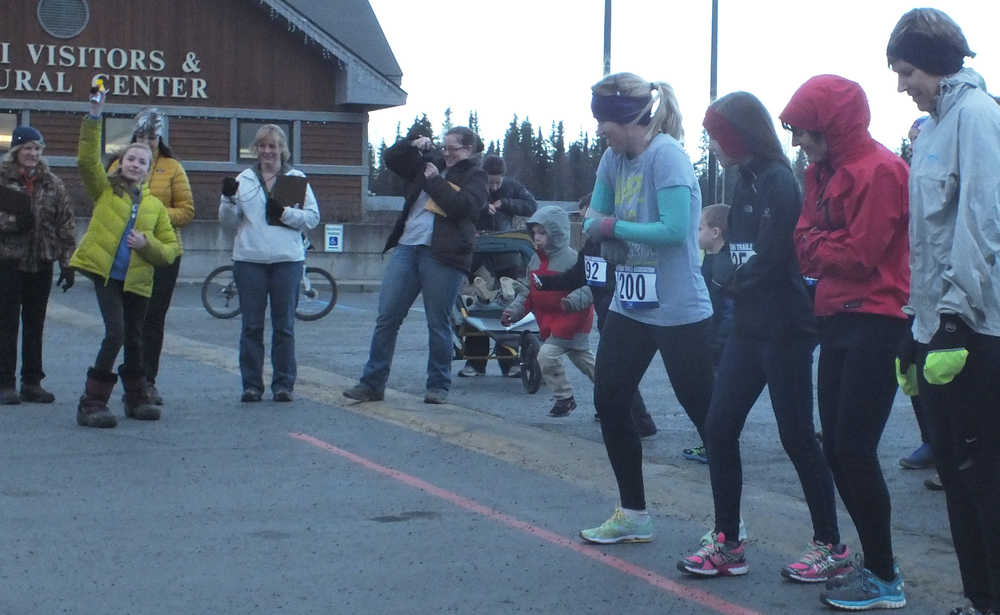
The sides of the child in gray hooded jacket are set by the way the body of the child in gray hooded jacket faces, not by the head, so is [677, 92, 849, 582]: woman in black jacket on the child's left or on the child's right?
on the child's left

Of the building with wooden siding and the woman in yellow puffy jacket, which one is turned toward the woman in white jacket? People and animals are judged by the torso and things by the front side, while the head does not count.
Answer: the building with wooden siding

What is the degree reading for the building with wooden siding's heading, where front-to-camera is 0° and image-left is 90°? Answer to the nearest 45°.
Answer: approximately 0°

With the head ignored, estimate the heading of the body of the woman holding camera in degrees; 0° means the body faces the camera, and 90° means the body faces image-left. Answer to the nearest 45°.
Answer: approximately 45°

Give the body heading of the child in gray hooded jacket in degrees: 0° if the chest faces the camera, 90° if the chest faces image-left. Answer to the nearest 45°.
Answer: approximately 45°

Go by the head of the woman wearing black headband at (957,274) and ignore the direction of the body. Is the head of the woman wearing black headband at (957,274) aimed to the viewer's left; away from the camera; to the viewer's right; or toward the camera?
to the viewer's left
